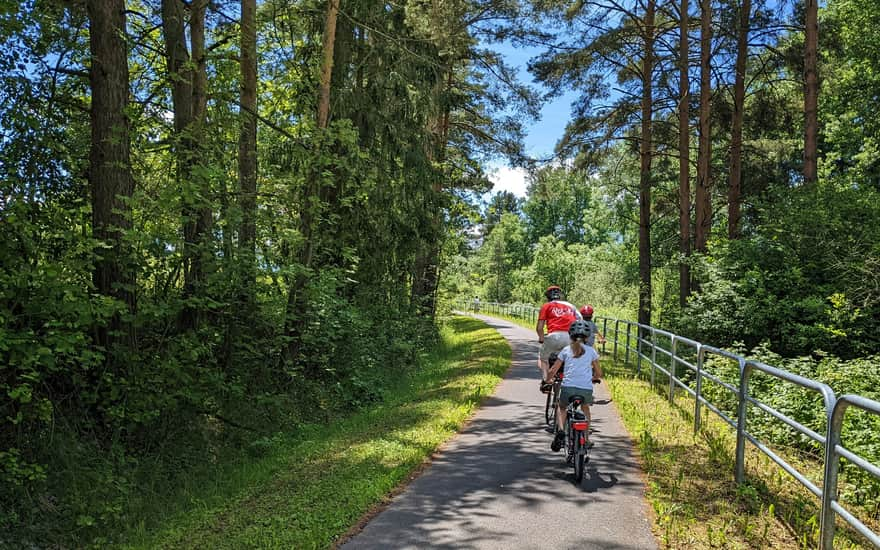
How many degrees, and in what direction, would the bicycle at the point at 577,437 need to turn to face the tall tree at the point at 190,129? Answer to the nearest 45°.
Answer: approximately 90° to its left

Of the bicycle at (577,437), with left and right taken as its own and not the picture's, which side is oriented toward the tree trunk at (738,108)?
front

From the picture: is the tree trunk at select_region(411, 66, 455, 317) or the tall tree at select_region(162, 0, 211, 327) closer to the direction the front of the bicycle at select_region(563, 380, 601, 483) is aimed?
the tree trunk

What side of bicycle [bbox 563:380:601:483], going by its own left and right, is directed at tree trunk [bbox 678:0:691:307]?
front

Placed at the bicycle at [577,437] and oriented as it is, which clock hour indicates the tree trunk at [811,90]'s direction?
The tree trunk is roughly at 1 o'clock from the bicycle.

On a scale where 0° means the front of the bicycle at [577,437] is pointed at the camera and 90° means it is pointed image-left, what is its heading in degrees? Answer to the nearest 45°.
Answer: approximately 180°

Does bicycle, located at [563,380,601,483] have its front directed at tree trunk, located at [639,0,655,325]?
yes

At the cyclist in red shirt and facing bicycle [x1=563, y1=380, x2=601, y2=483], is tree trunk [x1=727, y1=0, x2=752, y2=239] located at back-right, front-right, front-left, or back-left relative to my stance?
back-left

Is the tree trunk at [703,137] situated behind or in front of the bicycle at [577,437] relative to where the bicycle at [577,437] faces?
in front
